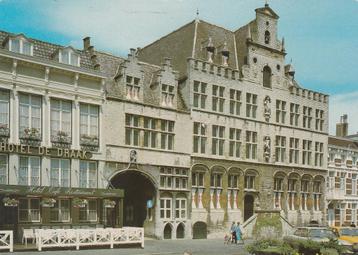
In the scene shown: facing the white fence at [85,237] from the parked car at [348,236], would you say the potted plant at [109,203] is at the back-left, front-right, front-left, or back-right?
front-right

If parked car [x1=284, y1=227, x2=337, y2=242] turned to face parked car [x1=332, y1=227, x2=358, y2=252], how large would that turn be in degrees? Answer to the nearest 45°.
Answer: approximately 135° to its right

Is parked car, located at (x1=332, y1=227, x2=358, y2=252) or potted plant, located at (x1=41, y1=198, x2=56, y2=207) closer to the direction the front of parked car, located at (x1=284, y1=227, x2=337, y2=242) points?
the potted plant

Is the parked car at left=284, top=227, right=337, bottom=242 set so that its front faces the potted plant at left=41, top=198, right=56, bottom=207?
yes

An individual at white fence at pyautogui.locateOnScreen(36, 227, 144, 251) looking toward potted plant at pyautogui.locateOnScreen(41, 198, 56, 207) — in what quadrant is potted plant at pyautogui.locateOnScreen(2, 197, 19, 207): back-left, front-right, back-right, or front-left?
front-left

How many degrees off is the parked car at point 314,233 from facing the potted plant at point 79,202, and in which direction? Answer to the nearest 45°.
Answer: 0° — it already faces it
